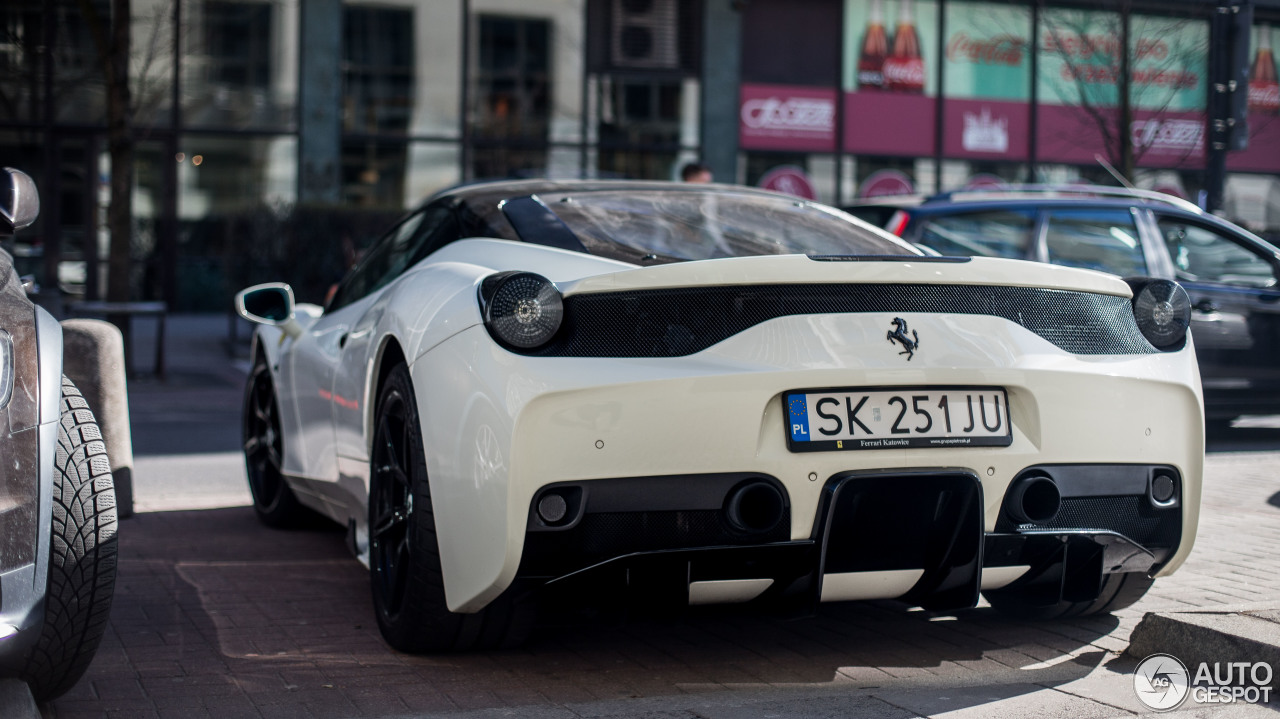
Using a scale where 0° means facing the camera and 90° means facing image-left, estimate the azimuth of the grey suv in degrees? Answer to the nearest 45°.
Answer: approximately 0°

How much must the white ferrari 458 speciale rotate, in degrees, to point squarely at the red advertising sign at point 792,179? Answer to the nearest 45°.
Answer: approximately 45° to its right

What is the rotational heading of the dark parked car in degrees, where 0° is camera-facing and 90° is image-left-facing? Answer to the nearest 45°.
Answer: approximately 270°

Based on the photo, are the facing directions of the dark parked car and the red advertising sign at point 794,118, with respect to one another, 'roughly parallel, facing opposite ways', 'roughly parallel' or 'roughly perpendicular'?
roughly perpendicular

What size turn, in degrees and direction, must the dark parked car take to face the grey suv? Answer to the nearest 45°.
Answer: approximately 90° to its right

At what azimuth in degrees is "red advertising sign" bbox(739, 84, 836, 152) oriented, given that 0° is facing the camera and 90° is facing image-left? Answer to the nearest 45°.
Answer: approximately 0°

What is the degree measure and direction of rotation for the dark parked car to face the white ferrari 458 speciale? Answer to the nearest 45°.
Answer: approximately 90° to its right

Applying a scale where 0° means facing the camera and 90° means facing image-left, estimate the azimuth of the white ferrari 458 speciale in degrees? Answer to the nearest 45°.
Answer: approximately 135°

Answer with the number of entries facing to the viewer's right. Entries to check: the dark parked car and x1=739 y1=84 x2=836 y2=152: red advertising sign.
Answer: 1
